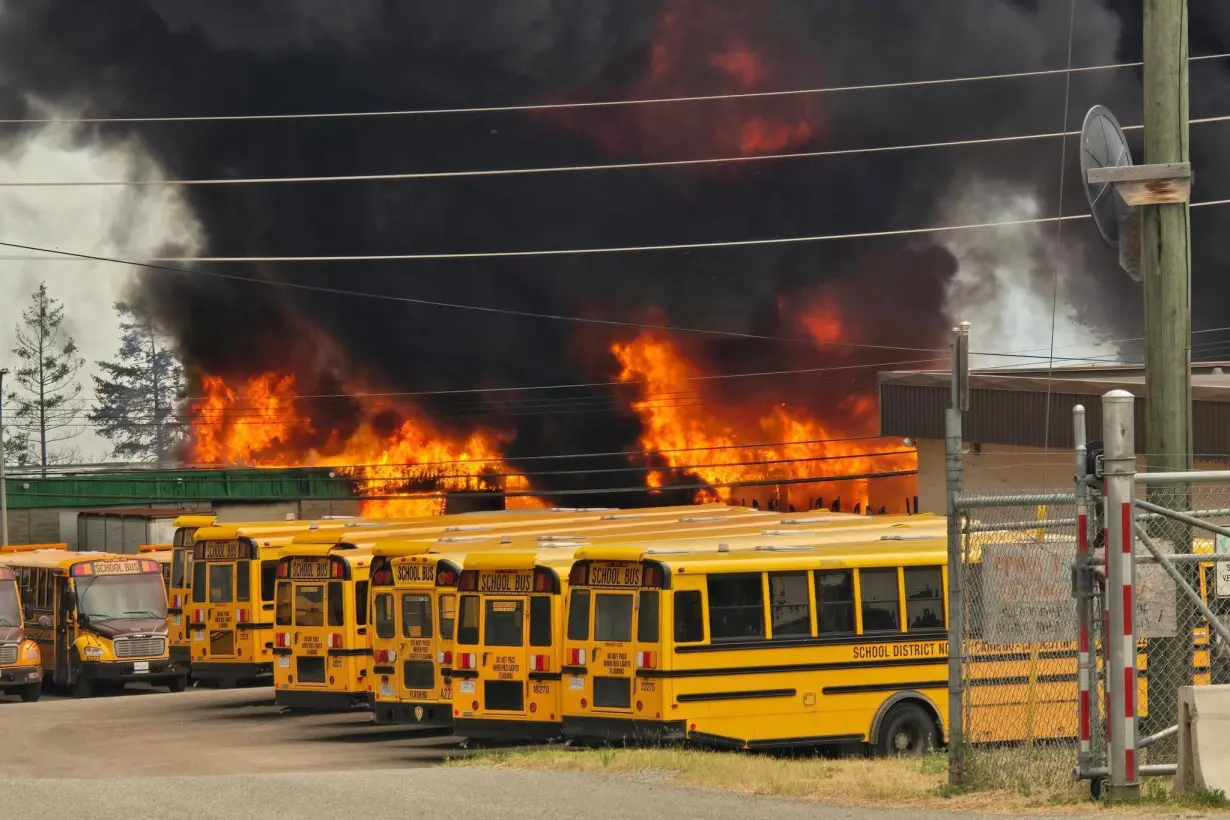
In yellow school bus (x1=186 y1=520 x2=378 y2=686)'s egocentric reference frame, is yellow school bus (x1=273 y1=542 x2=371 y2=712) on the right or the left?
on its right

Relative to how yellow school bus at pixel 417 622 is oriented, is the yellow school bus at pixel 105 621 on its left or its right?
on its left

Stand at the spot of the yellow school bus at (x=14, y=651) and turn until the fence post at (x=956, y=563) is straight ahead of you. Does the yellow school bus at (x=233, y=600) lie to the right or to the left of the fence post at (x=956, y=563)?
left

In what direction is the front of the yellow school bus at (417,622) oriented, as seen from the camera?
facing away from the viewer and to the right of the viewer

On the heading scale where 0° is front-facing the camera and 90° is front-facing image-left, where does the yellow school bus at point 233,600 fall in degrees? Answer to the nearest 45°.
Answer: approximately 225°

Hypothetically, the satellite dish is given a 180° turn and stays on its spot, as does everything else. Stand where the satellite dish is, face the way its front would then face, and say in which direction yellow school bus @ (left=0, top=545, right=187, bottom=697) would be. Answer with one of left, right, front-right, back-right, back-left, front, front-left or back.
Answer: back

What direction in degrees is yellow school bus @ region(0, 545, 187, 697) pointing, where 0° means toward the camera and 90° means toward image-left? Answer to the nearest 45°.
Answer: approximately 315°

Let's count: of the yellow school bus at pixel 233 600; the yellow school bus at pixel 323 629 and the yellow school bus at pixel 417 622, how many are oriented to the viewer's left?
0

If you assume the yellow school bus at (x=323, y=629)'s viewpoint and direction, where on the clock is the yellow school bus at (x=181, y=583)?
the yellow school bus at (x=181, y=583) is roughly at 10 o'clock from the yellow school bus at (x=323, y=629).

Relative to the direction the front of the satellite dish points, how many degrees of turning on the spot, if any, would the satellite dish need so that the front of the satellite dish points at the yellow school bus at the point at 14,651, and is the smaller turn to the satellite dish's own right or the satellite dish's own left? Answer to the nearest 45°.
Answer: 0° — it already faces it

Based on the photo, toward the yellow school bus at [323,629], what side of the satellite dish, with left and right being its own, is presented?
front

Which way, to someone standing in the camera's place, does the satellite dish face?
facing away from the viewer and to the left of the viewer

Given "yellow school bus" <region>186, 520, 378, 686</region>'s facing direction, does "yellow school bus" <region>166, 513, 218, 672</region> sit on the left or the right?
on its left

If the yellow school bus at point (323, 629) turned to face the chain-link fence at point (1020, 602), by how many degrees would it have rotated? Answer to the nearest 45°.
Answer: approximately 135° to its right
